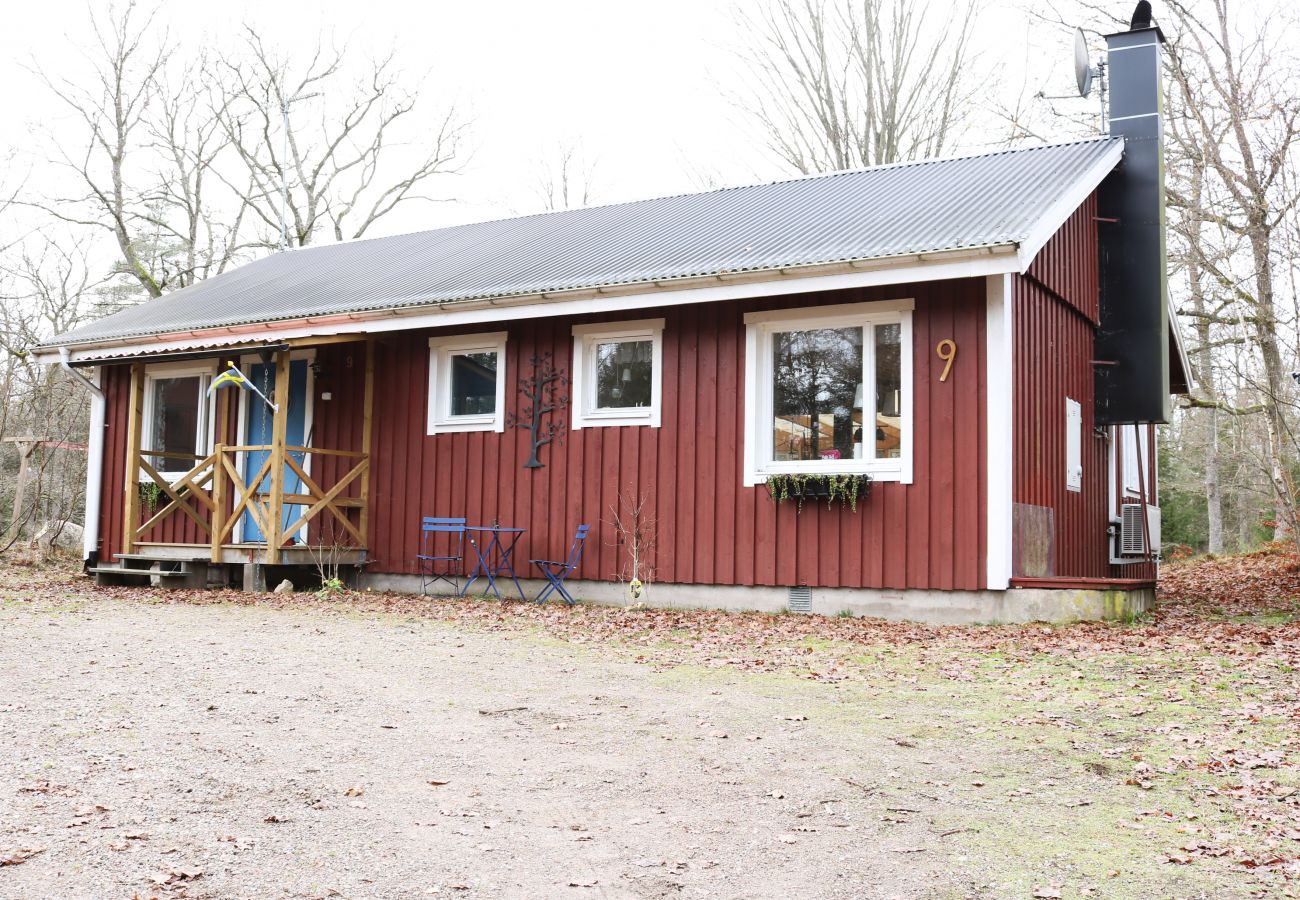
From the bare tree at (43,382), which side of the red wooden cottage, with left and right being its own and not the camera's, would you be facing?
right

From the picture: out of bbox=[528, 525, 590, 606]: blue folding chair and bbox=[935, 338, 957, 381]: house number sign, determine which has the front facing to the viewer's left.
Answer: the blue folding chair

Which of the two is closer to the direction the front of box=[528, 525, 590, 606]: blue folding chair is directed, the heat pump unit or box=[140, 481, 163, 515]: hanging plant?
the hanging plant

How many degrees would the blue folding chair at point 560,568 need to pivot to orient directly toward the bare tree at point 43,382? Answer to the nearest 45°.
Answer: approximately 45° to its right

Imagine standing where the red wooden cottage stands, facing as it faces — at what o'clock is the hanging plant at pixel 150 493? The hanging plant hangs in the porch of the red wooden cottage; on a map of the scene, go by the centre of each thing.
The hanging plant is roughly at 2 o'clock from the red wooden cottage.

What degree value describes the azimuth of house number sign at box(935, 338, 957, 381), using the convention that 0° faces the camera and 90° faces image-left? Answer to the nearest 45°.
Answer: approximately 0°

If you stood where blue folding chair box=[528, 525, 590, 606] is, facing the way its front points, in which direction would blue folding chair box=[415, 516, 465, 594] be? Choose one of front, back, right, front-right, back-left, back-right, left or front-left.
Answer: front-right

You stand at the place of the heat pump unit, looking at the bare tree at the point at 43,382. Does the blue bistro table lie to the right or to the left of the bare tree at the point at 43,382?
left

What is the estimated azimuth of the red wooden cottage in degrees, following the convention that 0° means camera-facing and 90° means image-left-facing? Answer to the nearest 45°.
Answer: approximately 45°

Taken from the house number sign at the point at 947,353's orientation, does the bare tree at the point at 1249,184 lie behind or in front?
behind

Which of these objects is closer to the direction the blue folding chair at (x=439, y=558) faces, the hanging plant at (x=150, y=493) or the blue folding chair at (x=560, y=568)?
the blue folding chair

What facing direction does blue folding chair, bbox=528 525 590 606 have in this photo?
to the viewer's left

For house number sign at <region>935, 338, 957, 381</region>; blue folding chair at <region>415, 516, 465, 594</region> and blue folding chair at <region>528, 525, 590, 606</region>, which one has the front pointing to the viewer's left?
blue folding chair at <region>528, 525, 590, 606</region>
